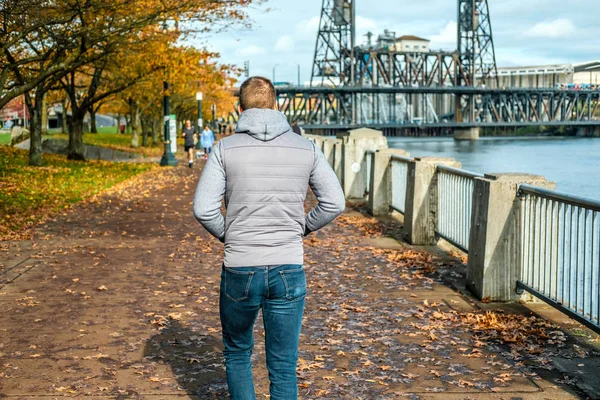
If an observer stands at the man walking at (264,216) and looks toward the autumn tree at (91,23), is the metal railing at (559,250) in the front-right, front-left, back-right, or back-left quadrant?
front-right

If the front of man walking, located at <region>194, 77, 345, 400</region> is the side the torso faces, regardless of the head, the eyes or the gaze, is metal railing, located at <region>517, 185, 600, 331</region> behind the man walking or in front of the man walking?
in front

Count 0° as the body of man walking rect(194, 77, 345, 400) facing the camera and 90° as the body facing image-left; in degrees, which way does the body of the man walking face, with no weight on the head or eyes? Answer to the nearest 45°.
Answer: approximately 180°

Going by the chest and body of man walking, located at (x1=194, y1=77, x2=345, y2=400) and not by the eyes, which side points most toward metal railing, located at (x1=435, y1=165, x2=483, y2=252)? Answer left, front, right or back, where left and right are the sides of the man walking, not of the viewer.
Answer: front

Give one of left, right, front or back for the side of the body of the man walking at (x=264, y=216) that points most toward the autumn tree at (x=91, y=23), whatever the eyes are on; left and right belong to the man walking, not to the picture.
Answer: front

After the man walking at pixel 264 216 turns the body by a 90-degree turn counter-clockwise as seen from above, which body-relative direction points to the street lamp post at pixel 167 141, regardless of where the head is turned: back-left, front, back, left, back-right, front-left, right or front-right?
right

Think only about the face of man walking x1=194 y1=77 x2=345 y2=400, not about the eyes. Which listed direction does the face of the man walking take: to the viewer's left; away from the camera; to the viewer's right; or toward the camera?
away from the camera
